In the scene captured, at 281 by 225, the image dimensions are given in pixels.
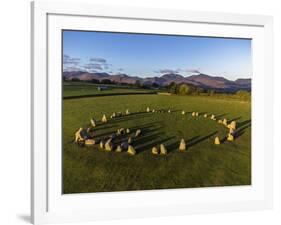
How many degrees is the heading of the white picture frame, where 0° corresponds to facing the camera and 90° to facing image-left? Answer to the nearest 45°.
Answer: approximately 315°
